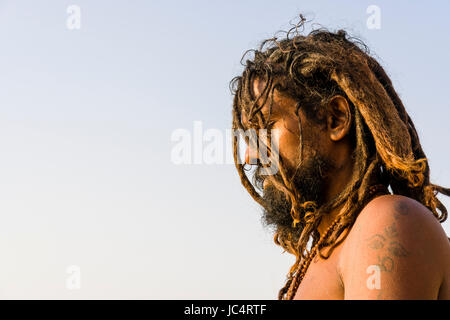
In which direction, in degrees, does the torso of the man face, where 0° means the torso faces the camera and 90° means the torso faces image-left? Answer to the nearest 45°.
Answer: approximately 90°

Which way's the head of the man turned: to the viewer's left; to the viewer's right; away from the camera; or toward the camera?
to the viewer's left
